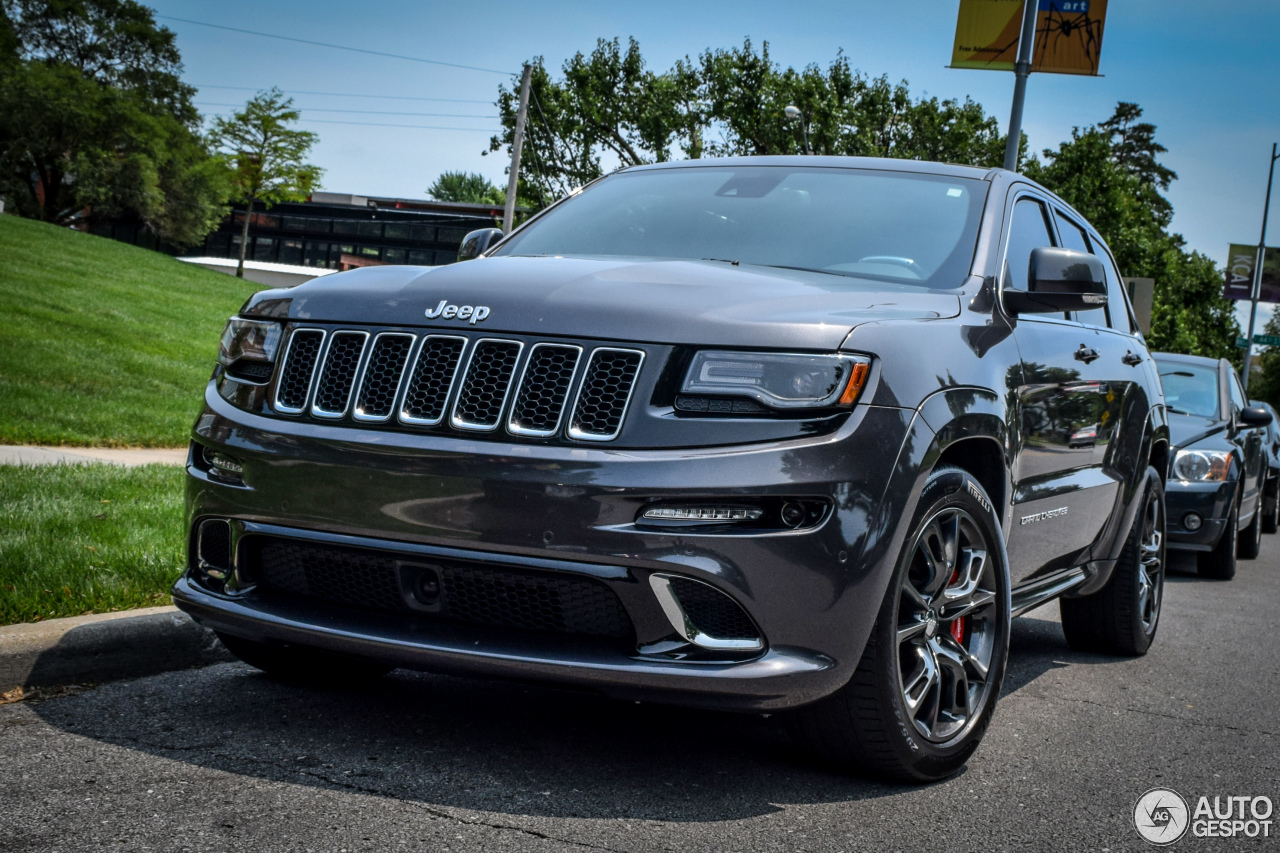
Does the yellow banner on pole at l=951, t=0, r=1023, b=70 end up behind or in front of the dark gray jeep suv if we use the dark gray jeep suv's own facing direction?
behind

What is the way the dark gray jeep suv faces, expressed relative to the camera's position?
facing the viewer and to the left of the viewer

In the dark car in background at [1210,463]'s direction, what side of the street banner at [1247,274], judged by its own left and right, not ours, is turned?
front

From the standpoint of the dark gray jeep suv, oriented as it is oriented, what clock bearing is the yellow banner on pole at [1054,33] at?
The yellow banner on pole is roughly at 5 o'clock from the dark gray jeep suv.

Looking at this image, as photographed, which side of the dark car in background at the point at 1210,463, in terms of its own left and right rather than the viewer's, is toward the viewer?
front

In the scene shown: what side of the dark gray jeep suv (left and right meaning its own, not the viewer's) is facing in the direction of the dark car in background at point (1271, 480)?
back

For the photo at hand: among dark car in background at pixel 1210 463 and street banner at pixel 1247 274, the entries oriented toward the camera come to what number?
2

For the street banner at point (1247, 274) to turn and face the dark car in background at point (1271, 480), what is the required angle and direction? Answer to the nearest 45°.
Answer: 0° — it already faces it

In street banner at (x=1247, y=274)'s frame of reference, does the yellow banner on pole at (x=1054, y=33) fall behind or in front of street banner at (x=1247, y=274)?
in front

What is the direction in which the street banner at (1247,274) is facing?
toward the camera
